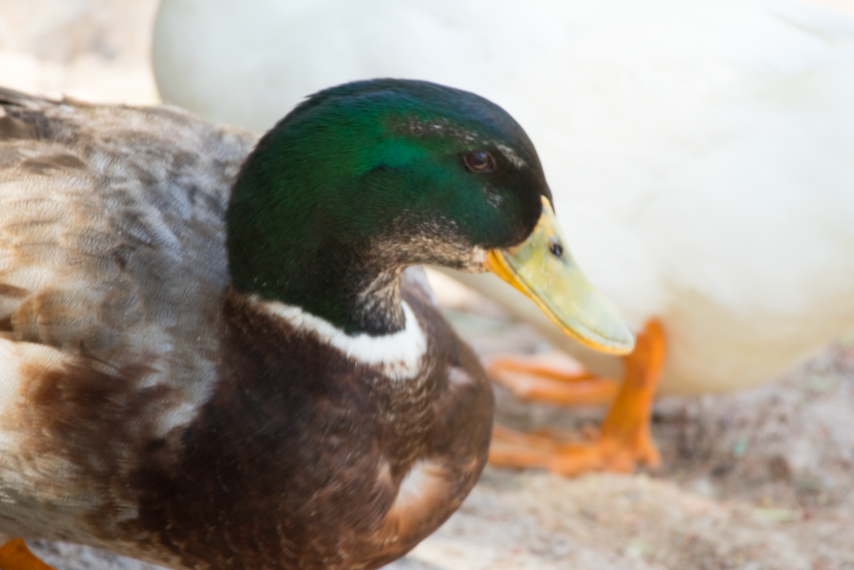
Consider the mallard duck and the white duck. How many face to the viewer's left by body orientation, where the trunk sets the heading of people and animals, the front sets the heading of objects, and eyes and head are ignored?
1

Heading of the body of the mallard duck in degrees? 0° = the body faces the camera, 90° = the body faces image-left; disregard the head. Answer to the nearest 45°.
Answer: approximately 270°

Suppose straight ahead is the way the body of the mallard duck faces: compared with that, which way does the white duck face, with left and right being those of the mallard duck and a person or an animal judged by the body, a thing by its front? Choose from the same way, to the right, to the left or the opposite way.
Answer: the opposite way

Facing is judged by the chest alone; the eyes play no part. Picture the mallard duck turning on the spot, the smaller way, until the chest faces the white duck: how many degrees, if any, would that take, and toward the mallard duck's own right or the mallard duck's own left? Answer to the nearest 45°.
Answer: approximately 45° to the mallard duck's own left

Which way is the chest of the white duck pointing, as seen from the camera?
to the viewer's left

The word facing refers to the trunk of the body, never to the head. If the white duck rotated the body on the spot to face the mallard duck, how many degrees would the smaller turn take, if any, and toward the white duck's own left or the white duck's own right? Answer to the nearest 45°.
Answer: approximately 45° to the white duck's own left
